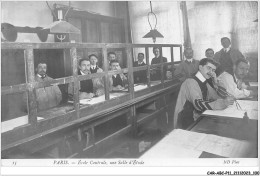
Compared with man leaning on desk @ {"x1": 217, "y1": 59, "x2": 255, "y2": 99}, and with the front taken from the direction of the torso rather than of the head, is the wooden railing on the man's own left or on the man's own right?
on the man's own right

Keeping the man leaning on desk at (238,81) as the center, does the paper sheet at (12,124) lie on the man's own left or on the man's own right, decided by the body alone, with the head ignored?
on the man's own right

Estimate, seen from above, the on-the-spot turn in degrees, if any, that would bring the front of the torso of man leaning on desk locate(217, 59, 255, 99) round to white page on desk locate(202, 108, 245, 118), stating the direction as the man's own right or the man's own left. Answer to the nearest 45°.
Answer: approximately 45° to the man's own right

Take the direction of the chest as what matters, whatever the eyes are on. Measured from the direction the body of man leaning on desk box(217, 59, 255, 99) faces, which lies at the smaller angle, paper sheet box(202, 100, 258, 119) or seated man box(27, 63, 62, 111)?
the paper sheet

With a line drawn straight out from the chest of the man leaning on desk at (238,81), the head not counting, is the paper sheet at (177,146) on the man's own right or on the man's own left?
on the man's own right

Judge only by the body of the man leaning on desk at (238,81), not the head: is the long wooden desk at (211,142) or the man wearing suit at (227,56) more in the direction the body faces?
the long wooden desk
